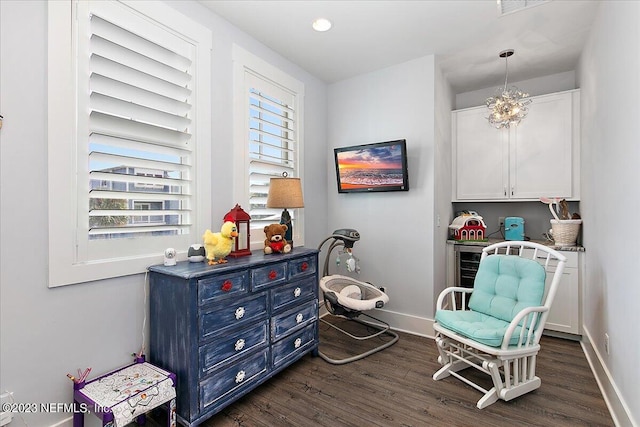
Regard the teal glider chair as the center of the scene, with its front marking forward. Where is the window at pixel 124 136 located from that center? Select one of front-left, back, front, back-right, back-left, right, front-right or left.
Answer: front

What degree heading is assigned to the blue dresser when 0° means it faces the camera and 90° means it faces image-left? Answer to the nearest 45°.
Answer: approximately 315°

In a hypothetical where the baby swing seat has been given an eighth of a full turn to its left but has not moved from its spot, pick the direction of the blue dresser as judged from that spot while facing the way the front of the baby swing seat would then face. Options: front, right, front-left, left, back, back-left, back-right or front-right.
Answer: back-right

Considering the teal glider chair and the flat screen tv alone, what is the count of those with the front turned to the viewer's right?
0

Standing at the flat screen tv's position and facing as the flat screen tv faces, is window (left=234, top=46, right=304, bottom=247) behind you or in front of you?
in front

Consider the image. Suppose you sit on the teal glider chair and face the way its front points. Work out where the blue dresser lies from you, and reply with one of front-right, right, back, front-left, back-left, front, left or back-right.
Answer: front

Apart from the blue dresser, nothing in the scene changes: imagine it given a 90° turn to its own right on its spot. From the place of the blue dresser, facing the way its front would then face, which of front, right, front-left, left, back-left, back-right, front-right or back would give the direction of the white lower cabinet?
back-left

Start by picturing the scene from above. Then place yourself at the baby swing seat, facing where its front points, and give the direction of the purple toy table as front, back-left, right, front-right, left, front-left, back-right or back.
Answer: right

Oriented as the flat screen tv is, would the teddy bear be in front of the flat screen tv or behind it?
in front

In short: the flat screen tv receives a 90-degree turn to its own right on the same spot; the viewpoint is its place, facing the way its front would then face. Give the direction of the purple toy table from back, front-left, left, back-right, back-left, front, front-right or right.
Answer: left

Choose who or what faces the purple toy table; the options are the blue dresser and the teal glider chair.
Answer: the teal glider chair

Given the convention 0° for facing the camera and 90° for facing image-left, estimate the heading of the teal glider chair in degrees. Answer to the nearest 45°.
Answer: approximately 45°

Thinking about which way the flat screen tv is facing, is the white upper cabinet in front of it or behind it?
behind

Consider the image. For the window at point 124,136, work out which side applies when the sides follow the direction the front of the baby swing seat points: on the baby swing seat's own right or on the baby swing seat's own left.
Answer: on the baby swing seat's own right

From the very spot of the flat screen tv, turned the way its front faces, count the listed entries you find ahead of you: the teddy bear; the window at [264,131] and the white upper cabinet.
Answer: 2

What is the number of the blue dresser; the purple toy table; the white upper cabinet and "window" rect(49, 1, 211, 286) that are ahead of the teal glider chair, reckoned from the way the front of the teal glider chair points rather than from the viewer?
3

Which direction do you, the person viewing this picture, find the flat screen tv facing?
facing the viewer and to the left of the viewer

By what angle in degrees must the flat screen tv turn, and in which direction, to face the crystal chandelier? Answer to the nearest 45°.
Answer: approximately 135° to its left

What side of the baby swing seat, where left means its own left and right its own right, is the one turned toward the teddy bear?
right

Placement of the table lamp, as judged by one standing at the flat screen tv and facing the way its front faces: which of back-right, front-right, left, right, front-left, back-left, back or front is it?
front
